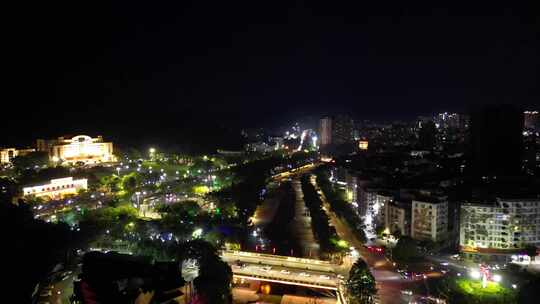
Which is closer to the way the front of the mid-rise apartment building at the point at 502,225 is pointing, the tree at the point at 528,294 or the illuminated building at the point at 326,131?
the tree

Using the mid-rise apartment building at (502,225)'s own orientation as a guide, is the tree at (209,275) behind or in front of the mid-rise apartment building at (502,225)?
in front

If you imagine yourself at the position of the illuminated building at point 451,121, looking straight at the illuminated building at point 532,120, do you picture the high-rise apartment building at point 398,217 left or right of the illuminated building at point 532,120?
right

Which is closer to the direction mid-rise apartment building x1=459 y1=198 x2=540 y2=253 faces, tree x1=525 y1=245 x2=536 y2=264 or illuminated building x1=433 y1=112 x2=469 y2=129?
the tree

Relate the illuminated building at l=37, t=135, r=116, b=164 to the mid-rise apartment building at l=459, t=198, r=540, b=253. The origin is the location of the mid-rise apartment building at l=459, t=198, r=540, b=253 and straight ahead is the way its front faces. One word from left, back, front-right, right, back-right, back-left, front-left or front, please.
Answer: right

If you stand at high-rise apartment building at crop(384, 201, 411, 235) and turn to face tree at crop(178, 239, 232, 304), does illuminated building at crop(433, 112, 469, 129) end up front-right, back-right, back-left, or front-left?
back-right

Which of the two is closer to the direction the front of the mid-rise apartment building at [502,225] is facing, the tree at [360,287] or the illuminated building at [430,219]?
the tree

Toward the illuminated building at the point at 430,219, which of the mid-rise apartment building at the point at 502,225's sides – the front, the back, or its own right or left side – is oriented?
right

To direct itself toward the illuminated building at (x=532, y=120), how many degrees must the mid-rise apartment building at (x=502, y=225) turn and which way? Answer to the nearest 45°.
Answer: approximately 180°

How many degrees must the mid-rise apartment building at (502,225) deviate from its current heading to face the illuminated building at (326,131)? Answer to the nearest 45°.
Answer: approximately 135° to its right

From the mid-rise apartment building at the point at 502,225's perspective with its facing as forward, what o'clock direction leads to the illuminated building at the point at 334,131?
The illuminated building is roughly at 5 o'clock from the mid-rise apartment building.

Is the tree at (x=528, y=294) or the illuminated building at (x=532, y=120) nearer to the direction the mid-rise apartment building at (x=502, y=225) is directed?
the tree

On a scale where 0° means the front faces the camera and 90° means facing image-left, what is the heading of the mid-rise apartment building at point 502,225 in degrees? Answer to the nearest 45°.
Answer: approximately 0°

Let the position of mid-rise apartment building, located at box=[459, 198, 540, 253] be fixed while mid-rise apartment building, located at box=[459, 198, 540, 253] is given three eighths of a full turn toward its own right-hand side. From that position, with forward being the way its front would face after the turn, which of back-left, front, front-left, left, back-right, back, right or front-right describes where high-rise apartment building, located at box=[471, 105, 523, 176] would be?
front-right

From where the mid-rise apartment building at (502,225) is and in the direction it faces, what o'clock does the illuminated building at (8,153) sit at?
The illuminated building is roughly at 3 o'clock from the mid-rise apartment building.

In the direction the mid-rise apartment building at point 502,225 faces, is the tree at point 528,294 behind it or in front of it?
in front
